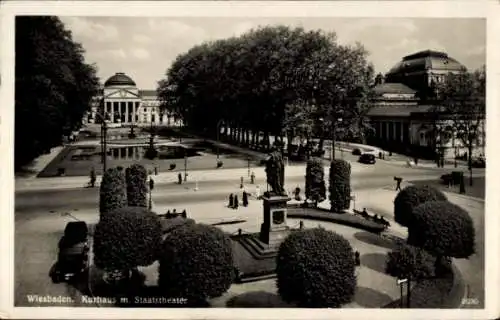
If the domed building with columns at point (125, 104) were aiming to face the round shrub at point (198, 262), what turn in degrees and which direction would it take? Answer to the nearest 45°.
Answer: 0° — it already faces it

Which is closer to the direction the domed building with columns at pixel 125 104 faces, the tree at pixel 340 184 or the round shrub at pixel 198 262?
the round shrub

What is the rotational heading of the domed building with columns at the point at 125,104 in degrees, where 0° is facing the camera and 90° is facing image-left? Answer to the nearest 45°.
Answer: approximately 0°
